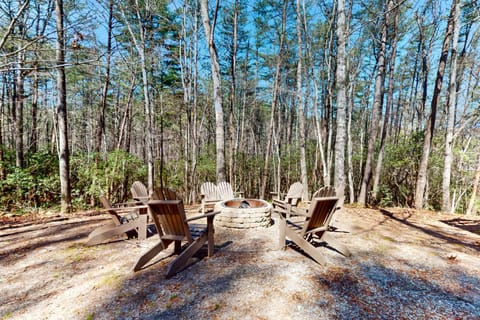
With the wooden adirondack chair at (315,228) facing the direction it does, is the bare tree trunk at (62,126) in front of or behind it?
in front

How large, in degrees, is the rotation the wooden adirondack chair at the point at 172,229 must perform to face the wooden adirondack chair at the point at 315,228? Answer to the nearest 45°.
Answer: approximately 45° to its right

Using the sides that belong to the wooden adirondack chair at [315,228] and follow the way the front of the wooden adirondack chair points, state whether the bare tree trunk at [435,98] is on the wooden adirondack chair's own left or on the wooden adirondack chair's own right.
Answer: on the wooden adirondack chair's own right

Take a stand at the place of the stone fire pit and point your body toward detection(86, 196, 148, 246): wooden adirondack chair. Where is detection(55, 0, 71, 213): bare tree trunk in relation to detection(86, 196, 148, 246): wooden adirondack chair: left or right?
right

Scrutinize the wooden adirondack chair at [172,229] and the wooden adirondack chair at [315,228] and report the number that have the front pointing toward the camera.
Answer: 0

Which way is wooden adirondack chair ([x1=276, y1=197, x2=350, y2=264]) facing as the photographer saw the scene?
facing away from the viewer and to the left of the viewer

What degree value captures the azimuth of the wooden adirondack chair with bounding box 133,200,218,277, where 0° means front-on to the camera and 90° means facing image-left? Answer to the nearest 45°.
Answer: approximately 225°

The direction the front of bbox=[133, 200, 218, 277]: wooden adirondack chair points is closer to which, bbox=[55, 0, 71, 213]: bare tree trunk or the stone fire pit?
the stone fire pit

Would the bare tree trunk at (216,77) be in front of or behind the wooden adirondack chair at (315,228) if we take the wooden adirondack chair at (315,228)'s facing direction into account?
in front

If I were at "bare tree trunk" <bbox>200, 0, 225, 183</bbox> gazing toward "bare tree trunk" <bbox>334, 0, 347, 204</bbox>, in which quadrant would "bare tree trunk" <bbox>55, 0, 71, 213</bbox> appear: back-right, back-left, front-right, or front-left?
back-right

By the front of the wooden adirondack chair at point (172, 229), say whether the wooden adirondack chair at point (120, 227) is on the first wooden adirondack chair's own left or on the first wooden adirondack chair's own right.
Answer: on the first wooden adirondack chair's own left
